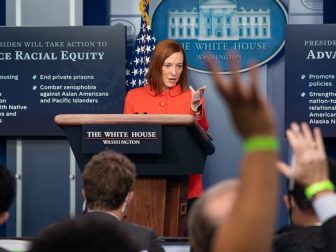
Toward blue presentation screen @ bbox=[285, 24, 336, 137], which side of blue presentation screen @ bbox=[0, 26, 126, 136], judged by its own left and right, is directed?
left

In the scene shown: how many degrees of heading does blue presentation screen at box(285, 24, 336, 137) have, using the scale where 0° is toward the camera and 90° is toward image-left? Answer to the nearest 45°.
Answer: approximately 0°

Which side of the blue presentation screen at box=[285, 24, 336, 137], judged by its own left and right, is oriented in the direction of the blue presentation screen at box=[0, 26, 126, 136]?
right

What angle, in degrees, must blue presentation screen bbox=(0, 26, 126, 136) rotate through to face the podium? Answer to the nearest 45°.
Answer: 0° — it already faces it

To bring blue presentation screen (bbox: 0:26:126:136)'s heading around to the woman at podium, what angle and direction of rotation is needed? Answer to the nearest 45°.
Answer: approximately 45° to its left

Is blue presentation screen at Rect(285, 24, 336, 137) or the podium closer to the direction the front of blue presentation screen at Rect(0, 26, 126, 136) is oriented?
the podium

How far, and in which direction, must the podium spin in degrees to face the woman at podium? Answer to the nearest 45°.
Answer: approximately 180°

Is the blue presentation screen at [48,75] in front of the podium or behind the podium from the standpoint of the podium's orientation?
behind

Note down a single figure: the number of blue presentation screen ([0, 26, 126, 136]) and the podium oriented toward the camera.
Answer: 2
